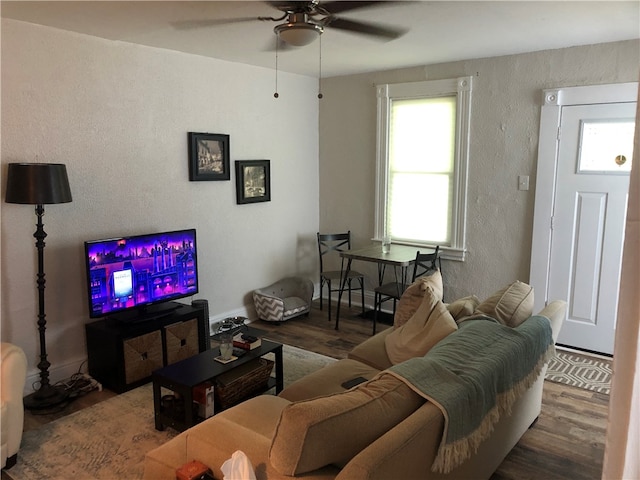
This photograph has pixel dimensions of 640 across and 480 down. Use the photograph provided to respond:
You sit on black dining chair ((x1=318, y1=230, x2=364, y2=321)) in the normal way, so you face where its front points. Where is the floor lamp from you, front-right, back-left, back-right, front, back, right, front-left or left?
right

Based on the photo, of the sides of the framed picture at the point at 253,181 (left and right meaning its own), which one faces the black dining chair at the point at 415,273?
front

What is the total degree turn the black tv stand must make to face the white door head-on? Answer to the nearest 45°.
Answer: approximately 45° to its left

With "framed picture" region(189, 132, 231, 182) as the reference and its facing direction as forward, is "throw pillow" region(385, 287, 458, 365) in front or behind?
in front

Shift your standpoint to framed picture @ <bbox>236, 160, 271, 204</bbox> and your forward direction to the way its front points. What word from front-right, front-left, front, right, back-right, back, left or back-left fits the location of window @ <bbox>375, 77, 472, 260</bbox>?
front-left

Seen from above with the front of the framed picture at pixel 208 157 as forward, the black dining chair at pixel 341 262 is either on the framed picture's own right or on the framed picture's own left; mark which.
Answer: on the framed picture's own left

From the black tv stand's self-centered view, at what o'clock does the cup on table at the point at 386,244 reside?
The cup on table is roughly at 10 o'clock from the black tv stand.

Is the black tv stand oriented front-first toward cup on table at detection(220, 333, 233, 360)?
yes

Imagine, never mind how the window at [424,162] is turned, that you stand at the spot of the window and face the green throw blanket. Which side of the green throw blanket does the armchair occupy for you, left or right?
right

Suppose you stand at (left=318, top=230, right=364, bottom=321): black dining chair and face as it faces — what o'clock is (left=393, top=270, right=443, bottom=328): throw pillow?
The throw pillow is roughly at 1 o'clock from the black dining chair.

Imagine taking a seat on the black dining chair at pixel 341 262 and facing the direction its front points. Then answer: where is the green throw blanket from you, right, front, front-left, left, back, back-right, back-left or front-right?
front-right
